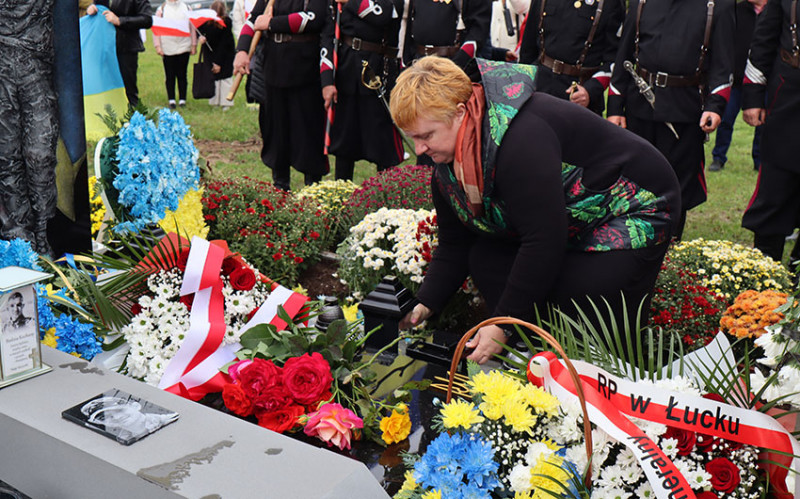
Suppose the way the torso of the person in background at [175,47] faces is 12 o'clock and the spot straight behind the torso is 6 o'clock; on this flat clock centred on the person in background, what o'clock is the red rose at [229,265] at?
The red rose is roughly at 12 o'clock from the person in background.

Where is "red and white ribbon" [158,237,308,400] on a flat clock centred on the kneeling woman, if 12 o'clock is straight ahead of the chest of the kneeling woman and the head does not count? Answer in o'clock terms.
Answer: The red and white ribbon is roughly at 1 o'clock from the kneeling woman.

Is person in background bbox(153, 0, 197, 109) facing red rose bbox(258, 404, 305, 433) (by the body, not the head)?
yes

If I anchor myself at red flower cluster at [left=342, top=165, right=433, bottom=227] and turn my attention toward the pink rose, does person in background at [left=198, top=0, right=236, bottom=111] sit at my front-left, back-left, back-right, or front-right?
back-right

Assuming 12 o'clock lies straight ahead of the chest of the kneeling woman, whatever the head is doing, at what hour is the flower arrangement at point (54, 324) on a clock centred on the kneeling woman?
The flower arrangement is roughly at 1 o'clock from the kneeling woman.

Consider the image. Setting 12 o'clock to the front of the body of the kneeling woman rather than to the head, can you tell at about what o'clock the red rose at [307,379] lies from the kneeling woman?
The red rose is roughly at 12 o'clock from the kneeling woman.

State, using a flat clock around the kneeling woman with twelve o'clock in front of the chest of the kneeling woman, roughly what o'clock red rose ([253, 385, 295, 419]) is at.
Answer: The red rose is roughly at 12 o'clock from the kneeling woman.
